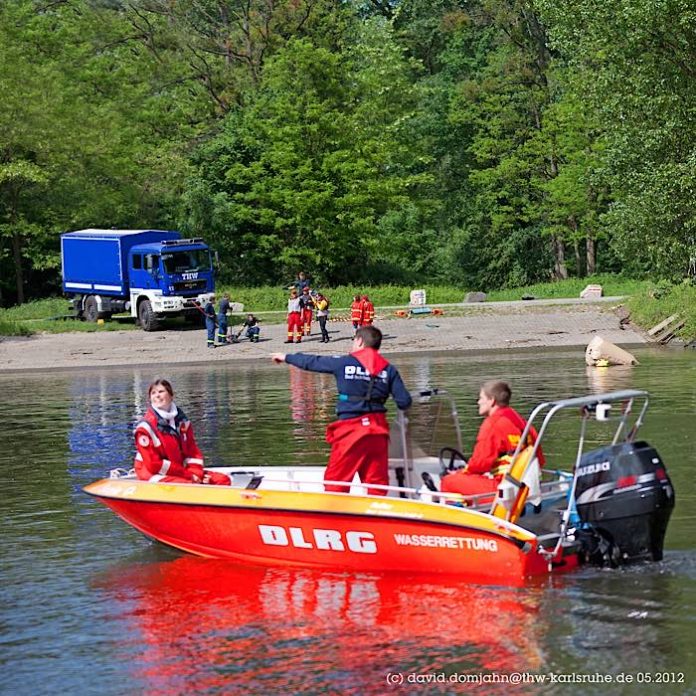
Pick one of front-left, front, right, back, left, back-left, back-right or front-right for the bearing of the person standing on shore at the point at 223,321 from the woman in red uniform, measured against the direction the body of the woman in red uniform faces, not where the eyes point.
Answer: back-left

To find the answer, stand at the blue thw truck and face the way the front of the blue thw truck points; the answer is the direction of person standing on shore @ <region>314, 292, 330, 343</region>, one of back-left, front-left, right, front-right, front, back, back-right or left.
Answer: front

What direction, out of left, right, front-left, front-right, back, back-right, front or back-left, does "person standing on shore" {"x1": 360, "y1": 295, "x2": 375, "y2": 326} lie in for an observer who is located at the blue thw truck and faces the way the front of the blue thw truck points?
front

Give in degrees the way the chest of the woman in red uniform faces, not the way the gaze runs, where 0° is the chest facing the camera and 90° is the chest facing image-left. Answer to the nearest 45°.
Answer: approximately 315°

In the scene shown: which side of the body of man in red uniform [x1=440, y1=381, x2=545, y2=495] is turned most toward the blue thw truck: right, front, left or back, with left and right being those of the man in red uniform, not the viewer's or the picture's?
right

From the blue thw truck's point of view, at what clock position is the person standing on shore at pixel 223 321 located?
The person standing on shore is roughly at 1 o'clock from the blue thw truck.

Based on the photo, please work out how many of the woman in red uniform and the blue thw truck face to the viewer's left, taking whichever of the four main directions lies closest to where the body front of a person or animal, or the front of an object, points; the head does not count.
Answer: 0

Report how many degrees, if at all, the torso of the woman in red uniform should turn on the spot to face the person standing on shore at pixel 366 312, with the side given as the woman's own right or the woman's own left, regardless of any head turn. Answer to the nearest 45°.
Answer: approximately 135° to the woman's own left

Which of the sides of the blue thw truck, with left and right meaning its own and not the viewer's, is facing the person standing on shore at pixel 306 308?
front

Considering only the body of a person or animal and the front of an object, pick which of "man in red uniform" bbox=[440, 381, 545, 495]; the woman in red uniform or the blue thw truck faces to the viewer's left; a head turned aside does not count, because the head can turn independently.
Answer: the man in red uniform

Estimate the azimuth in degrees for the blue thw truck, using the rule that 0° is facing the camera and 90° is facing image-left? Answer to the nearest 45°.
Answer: approximately 315°

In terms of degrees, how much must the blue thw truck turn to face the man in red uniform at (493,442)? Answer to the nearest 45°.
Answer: approximately 45° to its right

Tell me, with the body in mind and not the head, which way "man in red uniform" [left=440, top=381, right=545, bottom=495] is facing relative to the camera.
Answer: to the viewer's left

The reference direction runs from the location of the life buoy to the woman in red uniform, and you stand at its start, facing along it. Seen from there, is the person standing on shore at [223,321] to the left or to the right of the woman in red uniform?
right

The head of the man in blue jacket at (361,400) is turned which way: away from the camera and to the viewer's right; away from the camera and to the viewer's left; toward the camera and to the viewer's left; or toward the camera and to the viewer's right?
away from the camera and to the viewer's left

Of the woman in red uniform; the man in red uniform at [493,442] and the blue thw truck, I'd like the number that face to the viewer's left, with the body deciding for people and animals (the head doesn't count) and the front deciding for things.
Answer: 1

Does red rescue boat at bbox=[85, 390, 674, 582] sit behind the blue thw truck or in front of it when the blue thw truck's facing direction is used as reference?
in front
